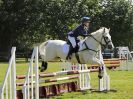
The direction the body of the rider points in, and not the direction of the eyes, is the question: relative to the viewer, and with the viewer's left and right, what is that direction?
facing the viewer and to the right of the viewer
